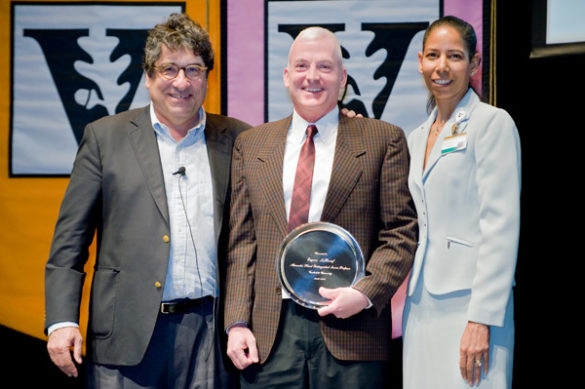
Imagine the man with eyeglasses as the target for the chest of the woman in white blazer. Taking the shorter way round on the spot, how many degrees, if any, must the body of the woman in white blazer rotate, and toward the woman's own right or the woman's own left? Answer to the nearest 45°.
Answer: approximately 45° to the woman's own right

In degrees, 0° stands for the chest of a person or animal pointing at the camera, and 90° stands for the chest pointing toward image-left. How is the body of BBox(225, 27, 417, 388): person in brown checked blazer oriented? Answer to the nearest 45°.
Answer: approximately 0°

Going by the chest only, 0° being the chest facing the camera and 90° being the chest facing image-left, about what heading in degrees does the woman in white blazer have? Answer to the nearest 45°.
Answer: approximately 45°
